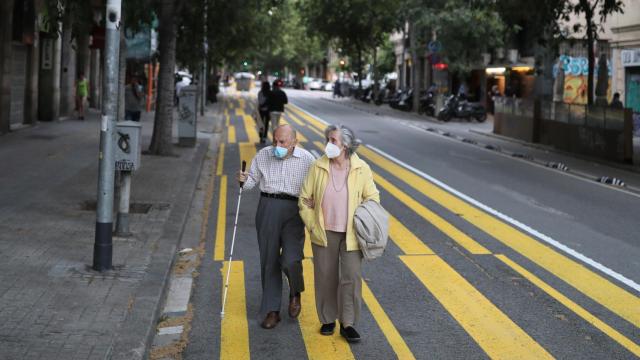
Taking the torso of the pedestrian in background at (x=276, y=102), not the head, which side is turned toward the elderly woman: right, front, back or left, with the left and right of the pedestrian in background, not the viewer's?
back

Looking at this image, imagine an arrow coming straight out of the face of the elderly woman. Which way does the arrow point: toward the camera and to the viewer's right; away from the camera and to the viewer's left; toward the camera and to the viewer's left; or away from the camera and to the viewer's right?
toward the camera and to the viewer's left

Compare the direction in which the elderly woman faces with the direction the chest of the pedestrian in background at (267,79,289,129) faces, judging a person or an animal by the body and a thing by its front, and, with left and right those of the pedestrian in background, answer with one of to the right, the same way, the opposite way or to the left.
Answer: the opposite way

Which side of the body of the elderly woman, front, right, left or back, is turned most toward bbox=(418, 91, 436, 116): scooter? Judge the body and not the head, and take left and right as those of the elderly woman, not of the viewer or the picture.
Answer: back

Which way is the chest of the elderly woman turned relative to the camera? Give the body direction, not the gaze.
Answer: toward the camera

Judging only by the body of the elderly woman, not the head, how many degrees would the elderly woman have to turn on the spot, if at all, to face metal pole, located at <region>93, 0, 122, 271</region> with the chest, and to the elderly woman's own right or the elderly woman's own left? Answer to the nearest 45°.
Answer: approximately 135° to the elderly woman's own right

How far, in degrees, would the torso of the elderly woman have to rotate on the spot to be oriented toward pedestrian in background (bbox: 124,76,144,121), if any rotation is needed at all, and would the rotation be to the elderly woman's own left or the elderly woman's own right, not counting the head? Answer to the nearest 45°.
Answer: approximately 180°

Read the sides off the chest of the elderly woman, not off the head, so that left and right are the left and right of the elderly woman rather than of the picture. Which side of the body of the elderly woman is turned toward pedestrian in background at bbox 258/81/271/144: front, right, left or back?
back

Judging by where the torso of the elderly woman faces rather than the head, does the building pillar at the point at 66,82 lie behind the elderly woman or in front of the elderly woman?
behind

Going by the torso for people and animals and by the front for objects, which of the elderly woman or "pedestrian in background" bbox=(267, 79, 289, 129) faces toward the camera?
the elderly woman

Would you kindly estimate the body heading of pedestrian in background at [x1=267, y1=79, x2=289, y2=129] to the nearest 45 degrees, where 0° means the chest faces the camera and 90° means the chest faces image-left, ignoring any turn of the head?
approximately 180°

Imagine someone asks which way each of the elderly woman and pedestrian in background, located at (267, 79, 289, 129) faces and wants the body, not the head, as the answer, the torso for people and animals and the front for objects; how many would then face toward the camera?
1

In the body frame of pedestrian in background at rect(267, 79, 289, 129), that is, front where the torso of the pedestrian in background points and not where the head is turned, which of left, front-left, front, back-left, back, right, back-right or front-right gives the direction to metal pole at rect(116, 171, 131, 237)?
back
